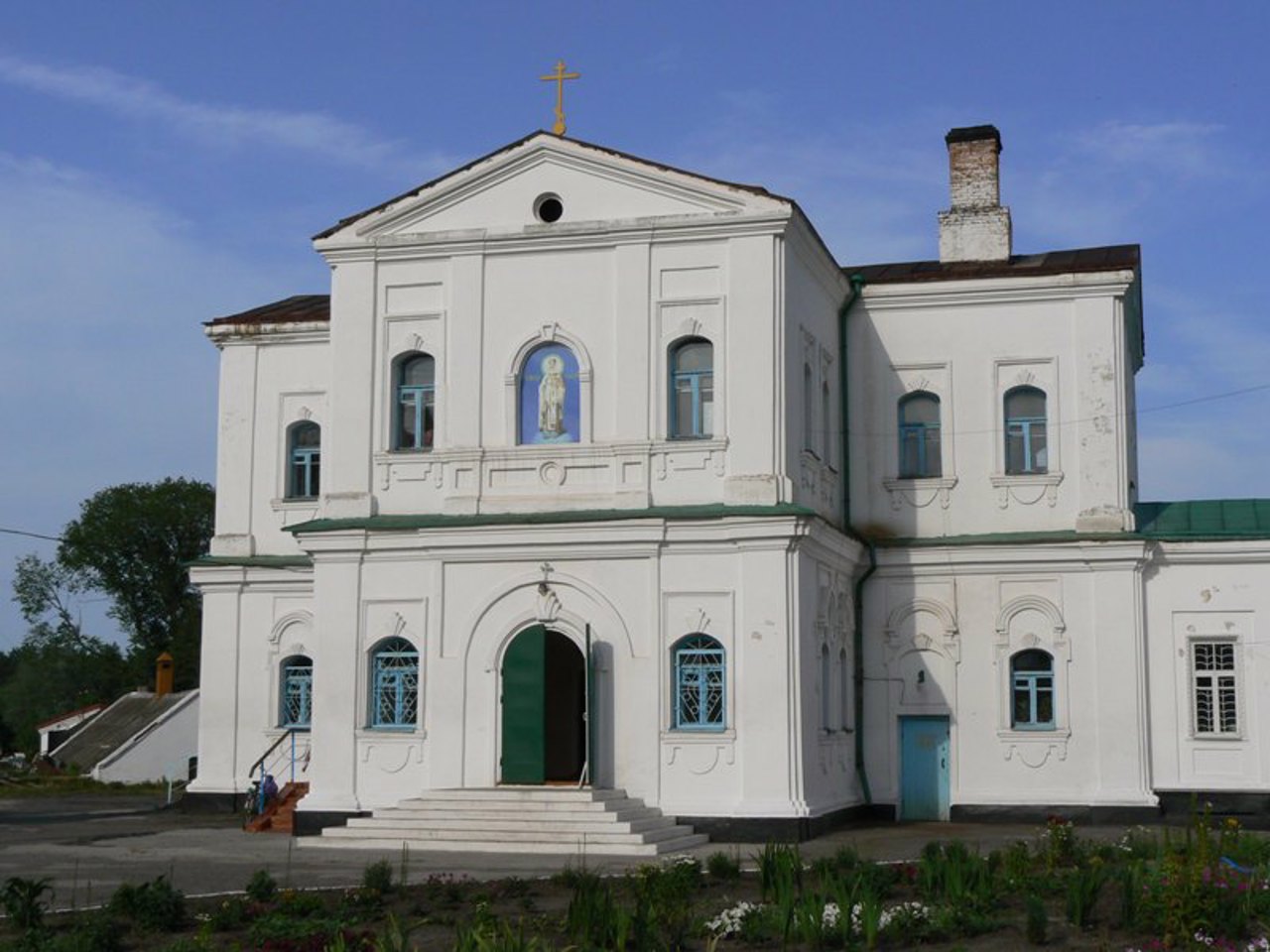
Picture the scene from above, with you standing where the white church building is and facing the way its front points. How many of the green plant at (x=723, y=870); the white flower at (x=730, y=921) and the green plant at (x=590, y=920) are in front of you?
3

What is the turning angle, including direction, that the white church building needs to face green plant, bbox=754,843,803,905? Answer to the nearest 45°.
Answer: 0° — it already faces it

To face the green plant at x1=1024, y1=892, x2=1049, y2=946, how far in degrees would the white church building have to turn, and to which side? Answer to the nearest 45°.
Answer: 0° — it already faces it

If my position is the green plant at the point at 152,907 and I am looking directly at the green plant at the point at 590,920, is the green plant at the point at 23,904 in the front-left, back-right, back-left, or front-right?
back-right

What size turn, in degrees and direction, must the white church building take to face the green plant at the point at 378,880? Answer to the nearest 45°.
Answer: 0° — it already faces it

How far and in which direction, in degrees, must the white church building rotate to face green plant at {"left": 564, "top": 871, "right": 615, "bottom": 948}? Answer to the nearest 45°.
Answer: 0° — it already faces it

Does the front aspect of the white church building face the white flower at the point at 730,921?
yes

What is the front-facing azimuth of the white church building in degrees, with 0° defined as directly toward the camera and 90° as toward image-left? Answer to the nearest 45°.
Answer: approximately 0°

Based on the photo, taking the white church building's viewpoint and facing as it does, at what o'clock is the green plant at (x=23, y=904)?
The green plant is roughly at 1 o'clock from the white church building.

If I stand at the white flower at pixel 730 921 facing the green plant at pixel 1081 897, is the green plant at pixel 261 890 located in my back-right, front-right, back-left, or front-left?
back-left

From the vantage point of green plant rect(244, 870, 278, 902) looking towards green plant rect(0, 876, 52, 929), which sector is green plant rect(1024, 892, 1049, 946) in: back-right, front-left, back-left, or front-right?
back-left
